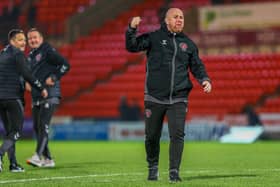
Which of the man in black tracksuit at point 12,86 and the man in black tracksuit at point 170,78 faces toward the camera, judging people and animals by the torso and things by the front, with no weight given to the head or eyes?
the man in black tracksuit at point 170,78

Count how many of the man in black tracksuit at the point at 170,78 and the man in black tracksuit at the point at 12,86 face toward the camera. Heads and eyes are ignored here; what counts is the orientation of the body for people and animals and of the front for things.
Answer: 1

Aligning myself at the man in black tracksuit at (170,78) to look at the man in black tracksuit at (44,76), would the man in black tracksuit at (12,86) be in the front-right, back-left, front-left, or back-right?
front-left

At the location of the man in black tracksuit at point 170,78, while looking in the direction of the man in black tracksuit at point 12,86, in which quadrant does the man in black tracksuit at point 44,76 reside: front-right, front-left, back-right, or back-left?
front-right

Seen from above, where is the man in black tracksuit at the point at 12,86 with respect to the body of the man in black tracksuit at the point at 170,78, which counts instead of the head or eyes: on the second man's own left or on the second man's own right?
on the second man's own right

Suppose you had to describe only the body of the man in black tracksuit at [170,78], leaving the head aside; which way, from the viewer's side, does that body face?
toward the camera

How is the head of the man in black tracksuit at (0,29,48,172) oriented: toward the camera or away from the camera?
toward the camera

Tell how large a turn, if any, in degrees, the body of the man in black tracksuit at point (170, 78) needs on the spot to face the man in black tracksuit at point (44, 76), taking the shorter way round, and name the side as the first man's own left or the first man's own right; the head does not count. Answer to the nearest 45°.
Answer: approximately 135° to the first man's own right

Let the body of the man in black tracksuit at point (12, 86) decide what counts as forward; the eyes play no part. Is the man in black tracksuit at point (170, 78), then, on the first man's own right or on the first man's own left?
on the first man's own right
